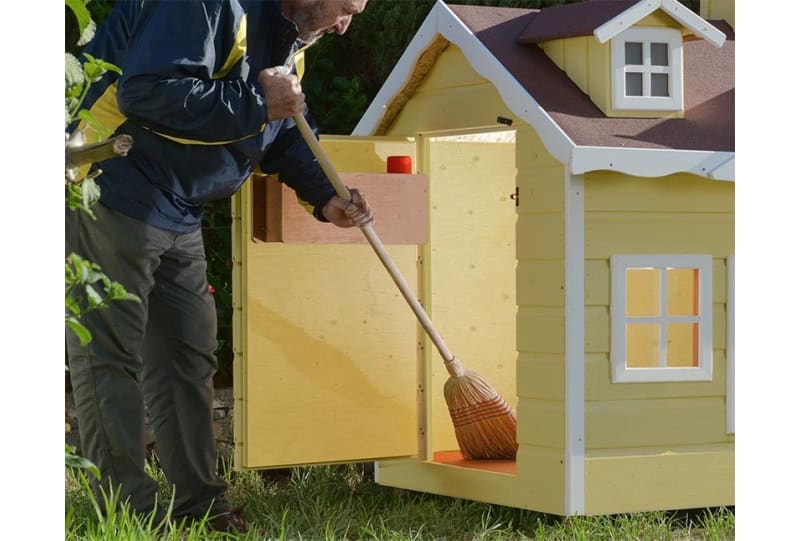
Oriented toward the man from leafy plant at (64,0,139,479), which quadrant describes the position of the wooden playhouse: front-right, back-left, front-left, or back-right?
front-right

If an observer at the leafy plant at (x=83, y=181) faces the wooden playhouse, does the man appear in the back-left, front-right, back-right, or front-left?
front-left

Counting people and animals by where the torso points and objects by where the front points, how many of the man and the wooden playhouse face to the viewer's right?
1

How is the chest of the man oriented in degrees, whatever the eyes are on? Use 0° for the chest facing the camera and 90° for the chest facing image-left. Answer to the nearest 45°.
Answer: approximately 270°

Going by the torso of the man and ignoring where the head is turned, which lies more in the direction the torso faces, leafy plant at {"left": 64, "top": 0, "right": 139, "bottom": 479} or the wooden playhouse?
the wooden playhouse

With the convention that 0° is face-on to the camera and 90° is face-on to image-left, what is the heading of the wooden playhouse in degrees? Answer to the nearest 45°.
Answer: approximately 45°

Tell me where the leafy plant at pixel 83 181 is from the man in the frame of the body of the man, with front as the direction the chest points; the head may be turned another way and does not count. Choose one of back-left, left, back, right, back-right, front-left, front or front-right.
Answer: right

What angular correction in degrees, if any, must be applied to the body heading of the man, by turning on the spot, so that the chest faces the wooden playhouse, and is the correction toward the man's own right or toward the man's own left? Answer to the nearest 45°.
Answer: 0° — they already face it

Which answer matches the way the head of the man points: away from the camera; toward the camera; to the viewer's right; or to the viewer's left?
to the viewer's right

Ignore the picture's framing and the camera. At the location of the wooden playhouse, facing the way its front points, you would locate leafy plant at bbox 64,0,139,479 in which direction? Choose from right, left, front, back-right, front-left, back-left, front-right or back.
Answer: front

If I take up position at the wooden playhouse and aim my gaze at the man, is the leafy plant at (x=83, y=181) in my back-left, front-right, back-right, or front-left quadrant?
front-left
